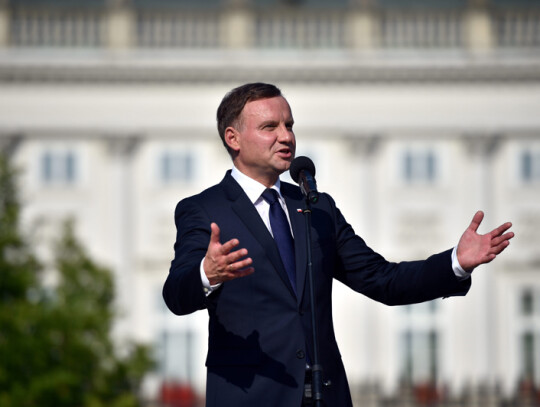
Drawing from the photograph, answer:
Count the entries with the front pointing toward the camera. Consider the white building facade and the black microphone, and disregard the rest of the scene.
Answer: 1

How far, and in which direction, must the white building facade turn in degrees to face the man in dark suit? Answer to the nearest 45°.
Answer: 0° — it already faces them

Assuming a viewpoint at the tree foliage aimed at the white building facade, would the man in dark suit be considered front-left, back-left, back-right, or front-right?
back-right

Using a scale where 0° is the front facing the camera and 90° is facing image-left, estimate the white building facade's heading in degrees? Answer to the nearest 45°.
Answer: approximately 0°

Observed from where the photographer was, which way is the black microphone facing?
facing away from the viewer and to the left of the viewer

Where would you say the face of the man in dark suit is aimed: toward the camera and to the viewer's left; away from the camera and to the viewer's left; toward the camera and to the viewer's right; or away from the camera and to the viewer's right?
toward the camera and to the viewer's right
